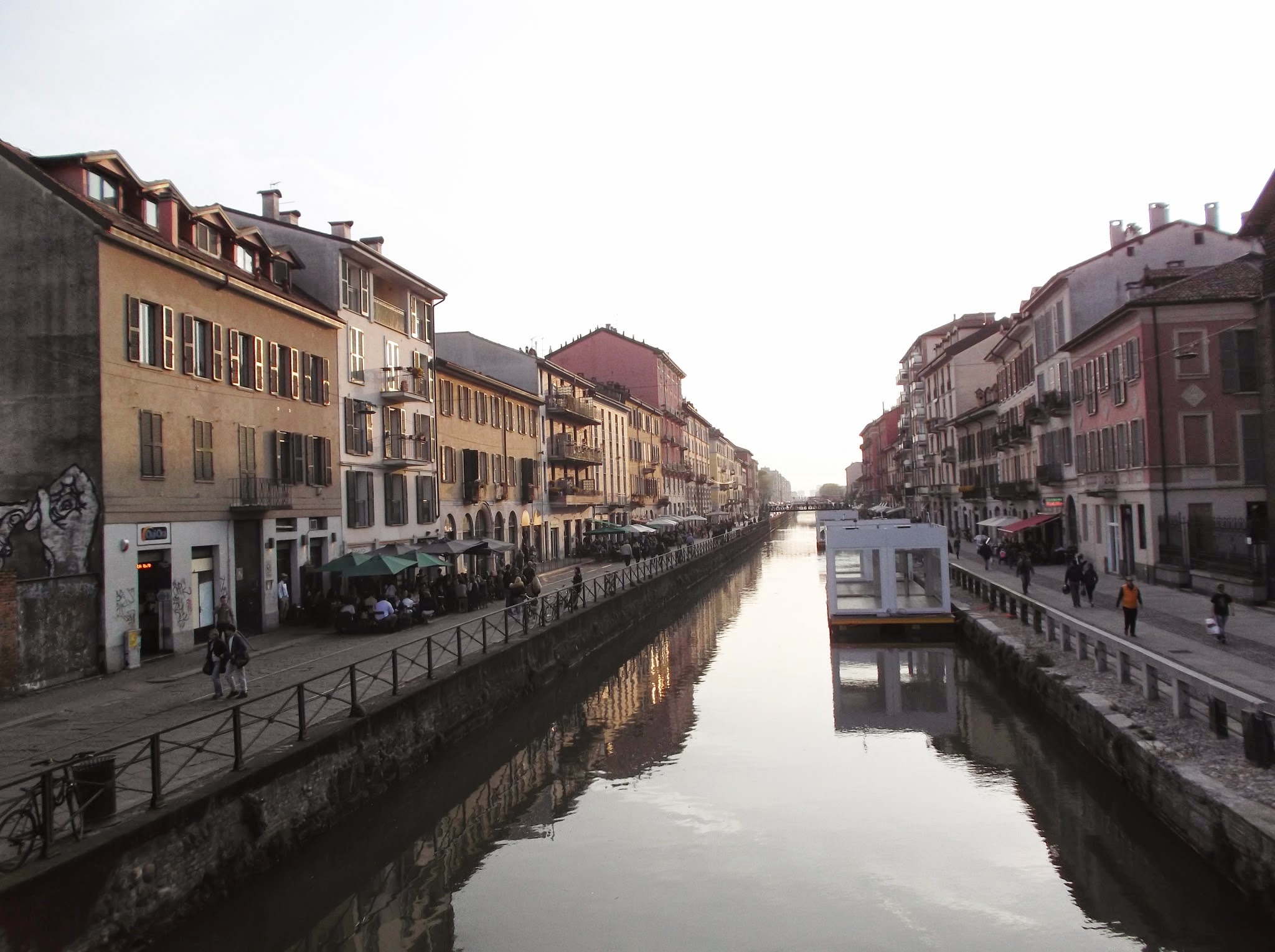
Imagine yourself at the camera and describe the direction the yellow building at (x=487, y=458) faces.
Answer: facing the viewer and to the right of the viewer

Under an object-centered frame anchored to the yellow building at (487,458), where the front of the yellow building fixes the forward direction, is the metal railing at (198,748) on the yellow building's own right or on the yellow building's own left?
on the yellow building's own right

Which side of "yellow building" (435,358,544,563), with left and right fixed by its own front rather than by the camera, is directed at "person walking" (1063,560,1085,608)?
front

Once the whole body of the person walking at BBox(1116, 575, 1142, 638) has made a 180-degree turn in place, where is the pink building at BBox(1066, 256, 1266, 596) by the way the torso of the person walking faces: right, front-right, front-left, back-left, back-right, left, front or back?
front

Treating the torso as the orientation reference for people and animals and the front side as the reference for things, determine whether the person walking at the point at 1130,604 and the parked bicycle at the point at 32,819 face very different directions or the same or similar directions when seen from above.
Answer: very different directions

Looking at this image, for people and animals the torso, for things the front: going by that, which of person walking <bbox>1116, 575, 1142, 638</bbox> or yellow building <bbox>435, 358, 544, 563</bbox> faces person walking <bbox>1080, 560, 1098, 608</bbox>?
the yellow building

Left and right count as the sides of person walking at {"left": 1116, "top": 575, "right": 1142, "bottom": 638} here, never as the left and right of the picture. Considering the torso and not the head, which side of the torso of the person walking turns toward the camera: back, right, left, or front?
front

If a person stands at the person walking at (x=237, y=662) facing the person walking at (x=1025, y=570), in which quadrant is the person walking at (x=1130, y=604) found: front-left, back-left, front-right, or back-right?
front-right

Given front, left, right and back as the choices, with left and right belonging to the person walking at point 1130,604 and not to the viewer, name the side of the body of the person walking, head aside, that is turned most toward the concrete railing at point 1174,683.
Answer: front
